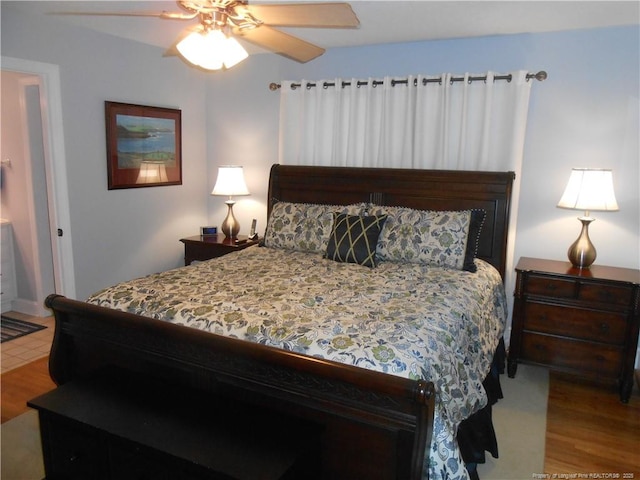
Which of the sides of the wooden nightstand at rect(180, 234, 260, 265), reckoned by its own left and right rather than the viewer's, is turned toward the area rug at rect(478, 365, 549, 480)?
left

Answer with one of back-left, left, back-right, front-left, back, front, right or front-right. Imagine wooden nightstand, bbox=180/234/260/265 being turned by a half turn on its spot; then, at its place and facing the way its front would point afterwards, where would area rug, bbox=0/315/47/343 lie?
back-left

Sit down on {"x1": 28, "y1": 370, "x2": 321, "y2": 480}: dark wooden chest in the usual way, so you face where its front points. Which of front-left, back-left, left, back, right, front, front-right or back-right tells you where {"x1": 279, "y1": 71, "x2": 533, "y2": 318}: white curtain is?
back

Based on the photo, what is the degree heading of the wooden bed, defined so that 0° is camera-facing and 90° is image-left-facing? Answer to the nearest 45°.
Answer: approximately 45°

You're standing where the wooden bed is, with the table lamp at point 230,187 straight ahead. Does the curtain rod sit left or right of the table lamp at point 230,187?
right

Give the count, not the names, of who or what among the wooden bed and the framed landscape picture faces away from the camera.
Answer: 0

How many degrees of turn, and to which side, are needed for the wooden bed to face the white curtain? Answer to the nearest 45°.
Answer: approximately 180°

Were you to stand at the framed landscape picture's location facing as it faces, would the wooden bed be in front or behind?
in front

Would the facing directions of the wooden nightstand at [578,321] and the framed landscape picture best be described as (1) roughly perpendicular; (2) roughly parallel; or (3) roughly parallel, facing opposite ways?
roughly perpendicular

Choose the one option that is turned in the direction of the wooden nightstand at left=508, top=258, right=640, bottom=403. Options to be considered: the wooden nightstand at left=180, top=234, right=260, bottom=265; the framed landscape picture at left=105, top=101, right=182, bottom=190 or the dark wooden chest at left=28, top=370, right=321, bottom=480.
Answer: the framed landscape picture

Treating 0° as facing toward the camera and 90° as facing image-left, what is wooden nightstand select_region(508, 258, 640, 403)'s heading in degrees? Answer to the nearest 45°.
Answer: approximately 0°

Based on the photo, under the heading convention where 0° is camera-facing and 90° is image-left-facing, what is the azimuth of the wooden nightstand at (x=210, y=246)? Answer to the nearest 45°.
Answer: approximately 45°

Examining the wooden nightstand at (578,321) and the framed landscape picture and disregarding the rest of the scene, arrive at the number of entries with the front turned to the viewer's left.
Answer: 0
